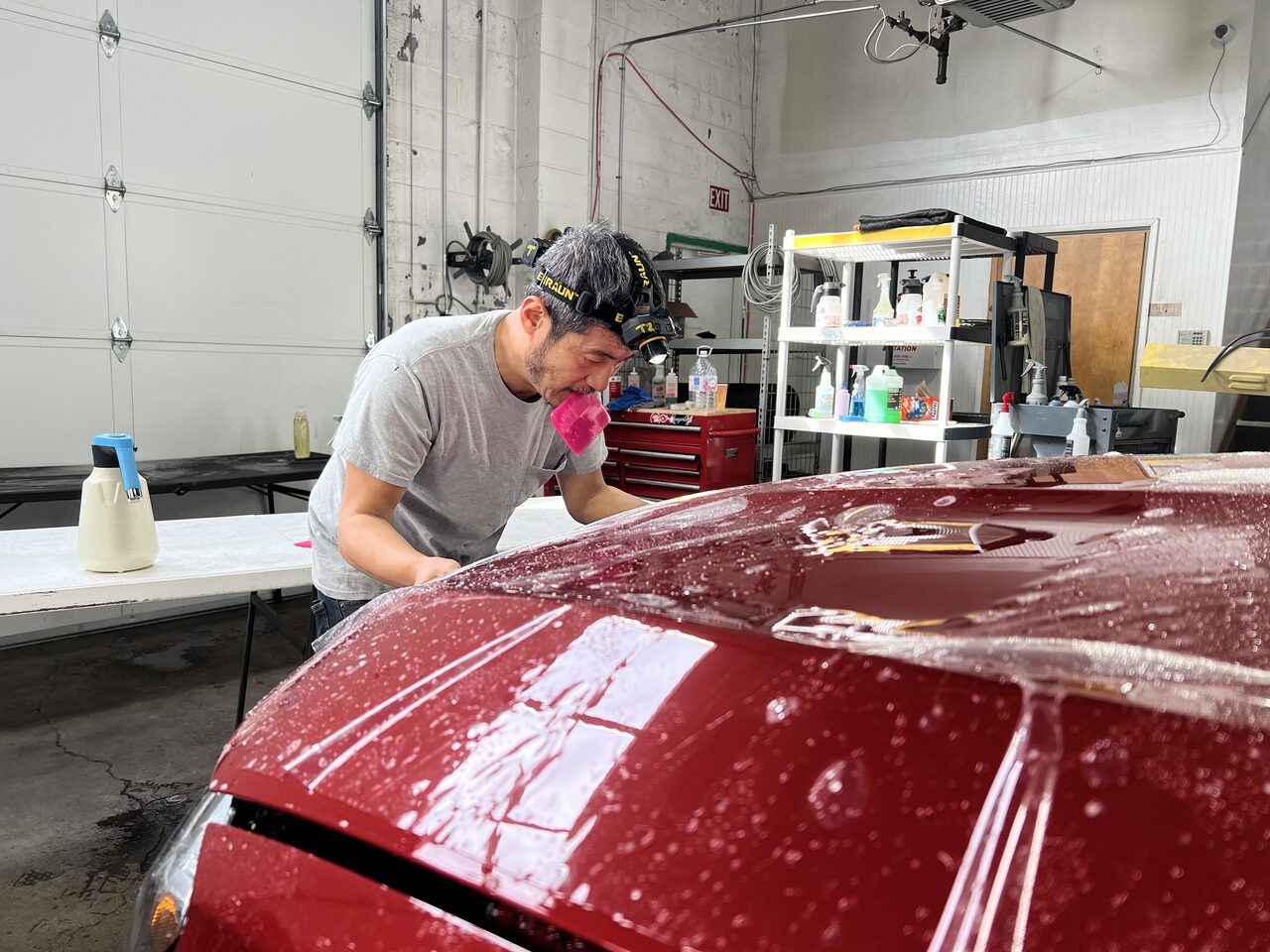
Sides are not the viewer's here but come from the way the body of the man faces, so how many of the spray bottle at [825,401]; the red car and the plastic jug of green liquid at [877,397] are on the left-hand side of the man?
2

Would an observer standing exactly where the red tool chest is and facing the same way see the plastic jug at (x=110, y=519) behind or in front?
in front

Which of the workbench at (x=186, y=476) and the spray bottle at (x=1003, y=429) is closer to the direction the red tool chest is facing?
the workbench

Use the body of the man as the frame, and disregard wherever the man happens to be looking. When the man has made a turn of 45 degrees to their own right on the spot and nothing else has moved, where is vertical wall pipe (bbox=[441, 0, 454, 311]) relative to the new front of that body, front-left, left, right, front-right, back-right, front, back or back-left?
back

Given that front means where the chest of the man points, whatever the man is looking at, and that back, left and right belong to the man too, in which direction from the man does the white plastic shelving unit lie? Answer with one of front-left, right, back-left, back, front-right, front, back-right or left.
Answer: left

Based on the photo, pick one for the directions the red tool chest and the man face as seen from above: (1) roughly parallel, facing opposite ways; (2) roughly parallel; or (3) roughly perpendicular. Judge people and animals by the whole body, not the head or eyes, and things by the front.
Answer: roughly perpendicular

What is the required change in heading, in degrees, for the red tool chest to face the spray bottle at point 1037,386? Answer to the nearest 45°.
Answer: approximately 90° to its left

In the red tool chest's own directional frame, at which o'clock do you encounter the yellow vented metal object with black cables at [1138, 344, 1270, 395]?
The yellow vented metal object with black cables is roughly at 8 o'clock from the red tool chest.

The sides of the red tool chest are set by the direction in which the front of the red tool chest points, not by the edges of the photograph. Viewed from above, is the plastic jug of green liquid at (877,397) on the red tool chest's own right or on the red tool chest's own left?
on the red tool chest's own left

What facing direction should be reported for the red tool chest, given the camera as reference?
facing the viewer and to the left of the viewer

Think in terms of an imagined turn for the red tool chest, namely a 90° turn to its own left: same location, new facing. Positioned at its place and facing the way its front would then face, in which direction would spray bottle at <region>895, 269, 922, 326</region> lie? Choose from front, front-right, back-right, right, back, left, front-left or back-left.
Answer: front

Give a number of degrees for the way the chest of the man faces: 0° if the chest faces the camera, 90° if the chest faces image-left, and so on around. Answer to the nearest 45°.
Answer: approximately 315°
